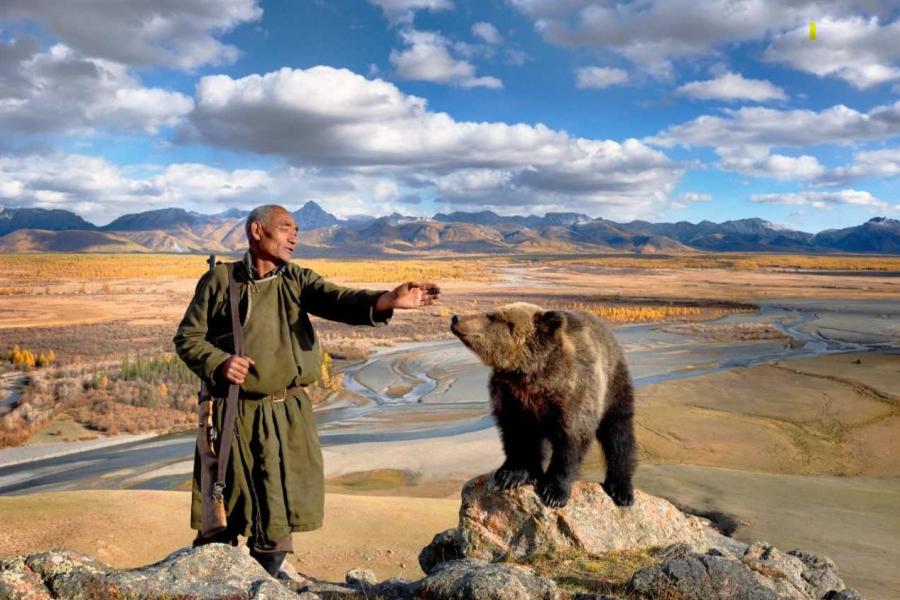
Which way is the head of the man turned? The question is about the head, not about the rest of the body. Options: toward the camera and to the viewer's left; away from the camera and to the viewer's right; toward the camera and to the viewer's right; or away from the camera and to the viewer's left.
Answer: toward the camera and to the viewer's right

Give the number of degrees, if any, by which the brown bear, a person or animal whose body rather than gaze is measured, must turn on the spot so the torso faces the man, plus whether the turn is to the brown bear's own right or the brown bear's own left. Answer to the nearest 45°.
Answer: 0° — it already faces them

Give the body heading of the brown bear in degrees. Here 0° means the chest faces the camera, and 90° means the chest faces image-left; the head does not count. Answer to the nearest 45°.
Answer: approximately 45°

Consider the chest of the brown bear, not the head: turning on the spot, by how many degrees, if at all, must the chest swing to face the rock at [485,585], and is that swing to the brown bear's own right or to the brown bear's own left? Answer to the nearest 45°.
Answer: approximately 45° to the brown bear's own left

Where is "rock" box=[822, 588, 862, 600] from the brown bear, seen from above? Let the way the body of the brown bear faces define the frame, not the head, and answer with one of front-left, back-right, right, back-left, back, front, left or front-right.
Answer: back-left

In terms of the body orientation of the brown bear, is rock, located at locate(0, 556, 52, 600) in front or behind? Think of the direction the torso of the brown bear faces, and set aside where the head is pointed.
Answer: in front

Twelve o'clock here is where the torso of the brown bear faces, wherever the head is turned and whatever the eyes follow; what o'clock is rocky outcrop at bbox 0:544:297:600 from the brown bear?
The rocky outcrop is roughly at 12 o'clock from the brown bear.
